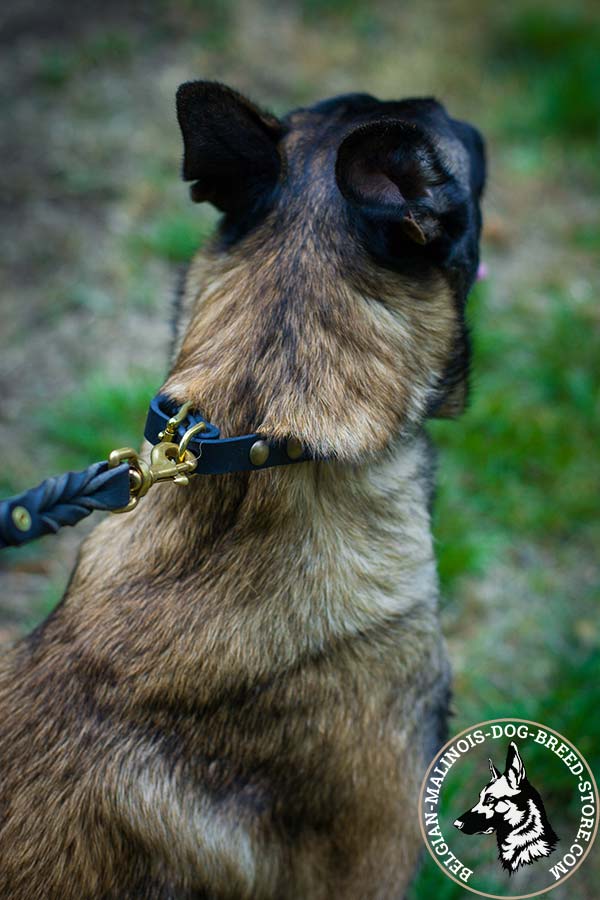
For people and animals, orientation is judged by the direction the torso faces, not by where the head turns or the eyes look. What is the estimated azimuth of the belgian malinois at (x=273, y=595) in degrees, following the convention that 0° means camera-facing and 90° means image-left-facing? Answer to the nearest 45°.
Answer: approximately 225°
